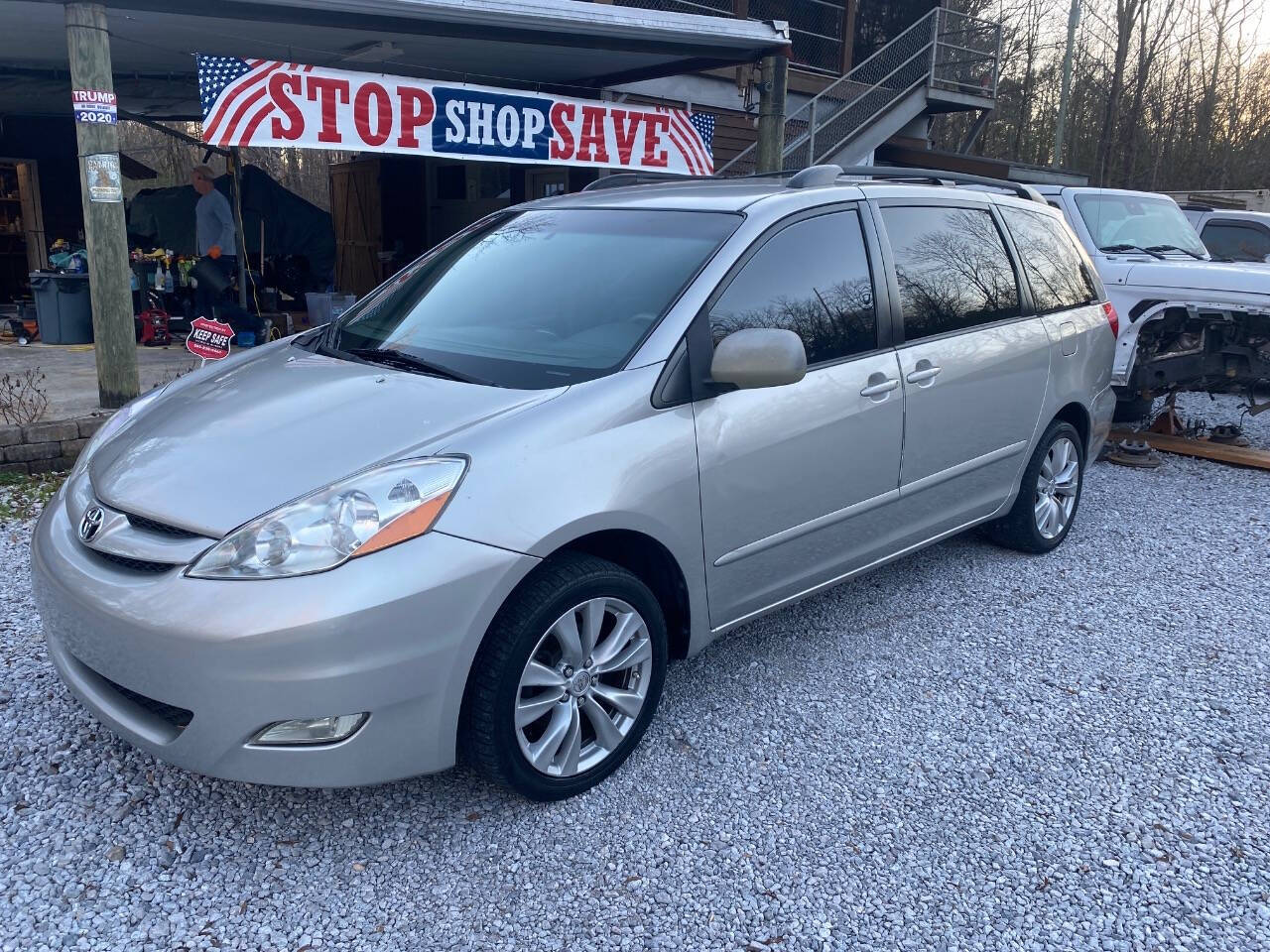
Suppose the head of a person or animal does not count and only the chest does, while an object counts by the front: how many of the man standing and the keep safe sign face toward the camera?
1

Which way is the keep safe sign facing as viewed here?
toward the camera

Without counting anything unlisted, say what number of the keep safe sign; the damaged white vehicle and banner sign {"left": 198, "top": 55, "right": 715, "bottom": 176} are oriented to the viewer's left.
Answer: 0

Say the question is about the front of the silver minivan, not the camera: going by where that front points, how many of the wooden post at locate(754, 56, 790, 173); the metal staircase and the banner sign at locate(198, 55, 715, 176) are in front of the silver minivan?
0

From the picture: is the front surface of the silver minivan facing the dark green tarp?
no

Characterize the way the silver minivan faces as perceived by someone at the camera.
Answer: facing the viewer and to the left of the viewer

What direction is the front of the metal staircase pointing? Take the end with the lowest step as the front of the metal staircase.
to the viewer's left

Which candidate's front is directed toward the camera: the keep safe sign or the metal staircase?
the keep safe sign

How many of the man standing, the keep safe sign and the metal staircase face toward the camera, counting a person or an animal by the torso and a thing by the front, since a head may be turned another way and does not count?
1

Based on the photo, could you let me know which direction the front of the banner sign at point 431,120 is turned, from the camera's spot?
facing the viewer and to the right of the viewer

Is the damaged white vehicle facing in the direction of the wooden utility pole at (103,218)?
no

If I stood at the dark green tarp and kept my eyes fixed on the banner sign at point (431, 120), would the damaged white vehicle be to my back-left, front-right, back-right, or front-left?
front-left

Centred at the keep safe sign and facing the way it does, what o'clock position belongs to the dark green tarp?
The dark green tarp is roughly at 6 o'clock from the keep safe sign.
